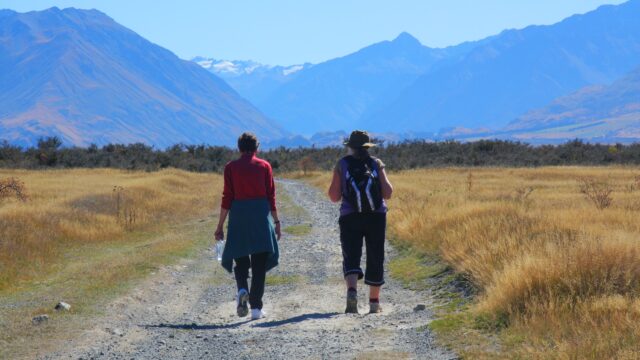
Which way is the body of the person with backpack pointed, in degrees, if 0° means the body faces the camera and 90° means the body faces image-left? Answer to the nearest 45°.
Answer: approximately 180°

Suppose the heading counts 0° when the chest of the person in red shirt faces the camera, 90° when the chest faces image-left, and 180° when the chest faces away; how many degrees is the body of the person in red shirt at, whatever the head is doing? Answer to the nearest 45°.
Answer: approximately 180°

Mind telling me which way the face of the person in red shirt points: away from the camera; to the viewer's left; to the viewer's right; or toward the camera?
away from the camera

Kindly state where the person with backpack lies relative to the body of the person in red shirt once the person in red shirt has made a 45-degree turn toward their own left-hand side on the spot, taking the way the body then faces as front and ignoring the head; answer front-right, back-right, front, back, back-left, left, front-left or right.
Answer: back-right
